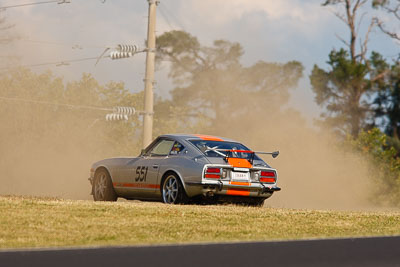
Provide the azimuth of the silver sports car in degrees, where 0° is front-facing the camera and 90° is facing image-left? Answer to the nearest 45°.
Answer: approximately 135°

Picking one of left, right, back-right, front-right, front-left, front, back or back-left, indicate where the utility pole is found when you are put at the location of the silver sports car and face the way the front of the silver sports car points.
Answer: front-right
